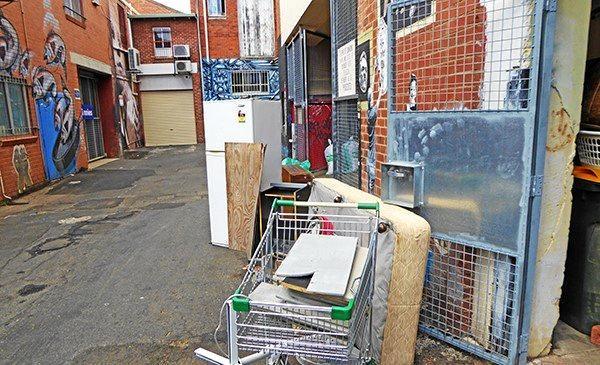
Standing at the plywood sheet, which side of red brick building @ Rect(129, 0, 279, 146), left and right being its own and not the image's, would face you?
front

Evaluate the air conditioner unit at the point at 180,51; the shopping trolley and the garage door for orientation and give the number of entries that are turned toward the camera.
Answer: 3

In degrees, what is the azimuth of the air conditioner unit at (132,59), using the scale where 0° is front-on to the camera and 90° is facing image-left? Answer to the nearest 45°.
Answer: approximately 315°

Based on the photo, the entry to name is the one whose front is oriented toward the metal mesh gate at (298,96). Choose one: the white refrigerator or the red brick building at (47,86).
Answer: the red brick building

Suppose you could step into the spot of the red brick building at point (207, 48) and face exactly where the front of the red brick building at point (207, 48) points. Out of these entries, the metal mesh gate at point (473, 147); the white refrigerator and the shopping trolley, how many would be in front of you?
3

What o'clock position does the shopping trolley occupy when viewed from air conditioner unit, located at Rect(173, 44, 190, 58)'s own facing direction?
The shopping trolley is roughly at 12 o'clock from the air conditioner unit.

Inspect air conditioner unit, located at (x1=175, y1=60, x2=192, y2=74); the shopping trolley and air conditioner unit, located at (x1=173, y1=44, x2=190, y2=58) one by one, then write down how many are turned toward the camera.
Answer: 3

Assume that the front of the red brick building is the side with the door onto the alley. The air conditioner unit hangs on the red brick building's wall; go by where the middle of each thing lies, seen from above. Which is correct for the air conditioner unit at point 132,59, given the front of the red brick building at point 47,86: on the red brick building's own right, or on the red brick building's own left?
on the red brick building's own left

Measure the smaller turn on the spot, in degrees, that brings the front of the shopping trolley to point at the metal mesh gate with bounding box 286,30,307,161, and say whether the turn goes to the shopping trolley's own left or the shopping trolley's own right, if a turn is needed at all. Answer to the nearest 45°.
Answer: approximately 180°

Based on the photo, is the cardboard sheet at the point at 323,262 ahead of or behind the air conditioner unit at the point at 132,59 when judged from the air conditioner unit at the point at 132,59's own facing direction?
ahead

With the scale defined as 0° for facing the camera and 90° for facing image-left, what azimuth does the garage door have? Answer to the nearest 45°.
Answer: approximately 0°

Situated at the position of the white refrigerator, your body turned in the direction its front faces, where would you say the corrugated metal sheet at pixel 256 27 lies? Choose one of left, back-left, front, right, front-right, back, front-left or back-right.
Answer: back-right

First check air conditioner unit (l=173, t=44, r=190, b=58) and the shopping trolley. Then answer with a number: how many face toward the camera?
2
